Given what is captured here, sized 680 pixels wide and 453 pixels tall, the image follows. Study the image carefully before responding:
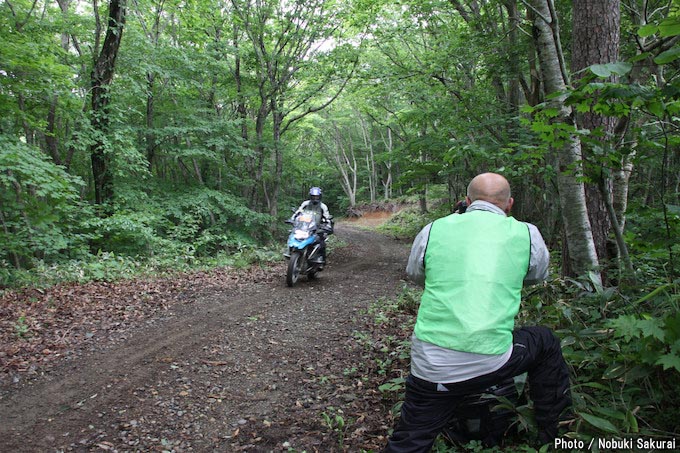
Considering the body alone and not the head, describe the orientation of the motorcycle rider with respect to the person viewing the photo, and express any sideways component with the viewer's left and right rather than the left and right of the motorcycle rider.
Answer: facing the viewer and to the left of the viewer

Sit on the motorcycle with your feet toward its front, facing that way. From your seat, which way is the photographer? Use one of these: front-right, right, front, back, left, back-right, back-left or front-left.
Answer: front-left

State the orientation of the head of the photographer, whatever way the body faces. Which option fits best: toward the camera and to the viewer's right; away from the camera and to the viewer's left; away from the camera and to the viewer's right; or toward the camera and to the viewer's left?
away from the camera and to the viewer's left

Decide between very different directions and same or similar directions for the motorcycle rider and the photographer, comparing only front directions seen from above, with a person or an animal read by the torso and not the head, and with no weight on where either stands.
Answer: very different directions

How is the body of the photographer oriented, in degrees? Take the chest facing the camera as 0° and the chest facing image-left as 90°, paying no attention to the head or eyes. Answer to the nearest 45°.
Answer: approximately 180°

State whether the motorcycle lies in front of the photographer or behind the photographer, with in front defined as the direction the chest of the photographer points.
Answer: in front

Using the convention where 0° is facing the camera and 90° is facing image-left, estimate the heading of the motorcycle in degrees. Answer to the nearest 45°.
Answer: approximately 45°

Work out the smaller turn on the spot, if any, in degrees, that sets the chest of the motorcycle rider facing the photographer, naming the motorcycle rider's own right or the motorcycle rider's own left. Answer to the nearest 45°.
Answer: approximately 45° to the motorcycle rider's own left

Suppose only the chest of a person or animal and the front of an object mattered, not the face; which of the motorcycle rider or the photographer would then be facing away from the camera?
the photographer
